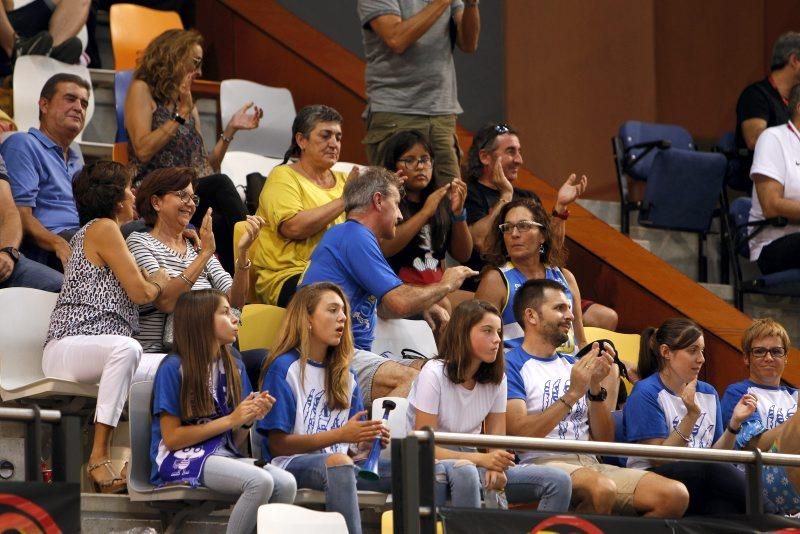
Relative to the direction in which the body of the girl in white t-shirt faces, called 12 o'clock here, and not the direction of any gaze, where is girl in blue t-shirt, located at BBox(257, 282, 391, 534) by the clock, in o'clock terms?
The girl in blue t-shirt is roughly at 4 o'clock from the girl in white t-shirt.

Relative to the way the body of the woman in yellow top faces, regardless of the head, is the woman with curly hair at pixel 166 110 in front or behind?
behind

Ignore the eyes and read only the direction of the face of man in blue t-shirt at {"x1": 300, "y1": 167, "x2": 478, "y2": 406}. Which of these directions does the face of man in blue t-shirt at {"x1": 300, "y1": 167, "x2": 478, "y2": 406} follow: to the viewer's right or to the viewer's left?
to the viewer's right

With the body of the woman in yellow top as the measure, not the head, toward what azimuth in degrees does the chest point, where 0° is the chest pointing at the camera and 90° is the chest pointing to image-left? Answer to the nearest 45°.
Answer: approximately 315°

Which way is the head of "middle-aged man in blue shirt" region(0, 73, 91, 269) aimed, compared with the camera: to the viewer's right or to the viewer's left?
to the viewer's right

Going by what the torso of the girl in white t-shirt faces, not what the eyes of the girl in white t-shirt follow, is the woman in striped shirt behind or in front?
behind

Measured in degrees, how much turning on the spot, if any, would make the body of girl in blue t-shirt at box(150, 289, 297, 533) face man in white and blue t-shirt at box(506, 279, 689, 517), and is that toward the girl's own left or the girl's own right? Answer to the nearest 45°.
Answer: approximately 45° to the girl's own left
